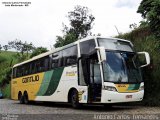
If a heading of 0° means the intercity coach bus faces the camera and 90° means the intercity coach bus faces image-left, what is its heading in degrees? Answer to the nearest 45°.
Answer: approximately 315°
